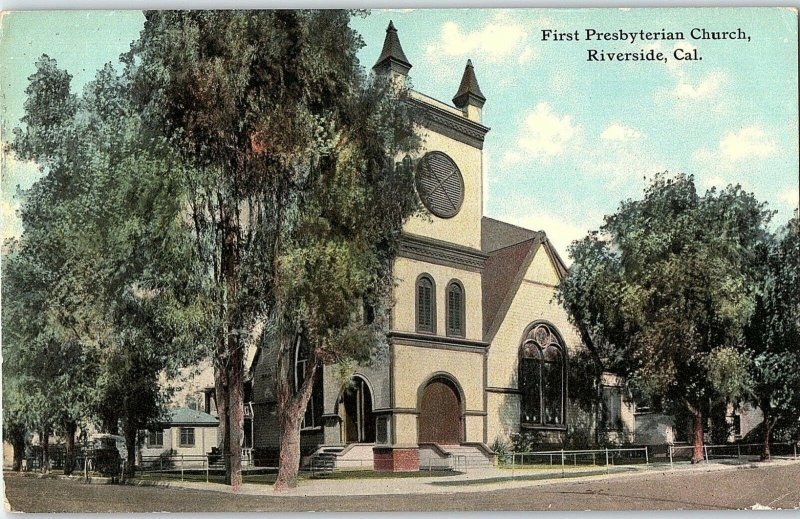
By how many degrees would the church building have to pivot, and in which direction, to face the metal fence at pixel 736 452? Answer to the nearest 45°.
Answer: approximately 45° to its left
